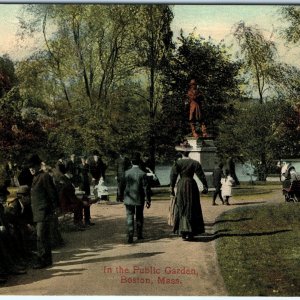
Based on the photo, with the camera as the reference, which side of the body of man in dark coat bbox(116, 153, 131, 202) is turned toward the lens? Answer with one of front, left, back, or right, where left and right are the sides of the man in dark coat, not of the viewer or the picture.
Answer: back

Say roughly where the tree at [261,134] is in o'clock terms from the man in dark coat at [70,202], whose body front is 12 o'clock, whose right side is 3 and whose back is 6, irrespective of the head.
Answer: The tree is roughly at 12 o'clock from the man in dark coat.

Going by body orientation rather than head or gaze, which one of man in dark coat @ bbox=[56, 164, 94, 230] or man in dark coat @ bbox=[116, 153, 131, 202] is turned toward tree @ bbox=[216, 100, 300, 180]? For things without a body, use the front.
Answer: man in dark coat @ bbox=[56, 164, 94, 230]

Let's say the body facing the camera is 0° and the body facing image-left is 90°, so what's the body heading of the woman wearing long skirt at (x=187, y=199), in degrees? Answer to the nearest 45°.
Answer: approximately 180°

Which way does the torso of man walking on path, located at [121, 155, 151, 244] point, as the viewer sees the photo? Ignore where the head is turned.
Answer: away from the camera
